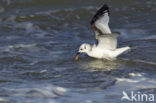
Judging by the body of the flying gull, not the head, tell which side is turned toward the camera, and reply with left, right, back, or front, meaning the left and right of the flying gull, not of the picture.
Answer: left
